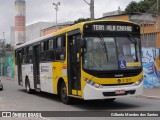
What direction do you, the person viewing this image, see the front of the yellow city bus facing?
facing the viewer and to the right of the viewer
